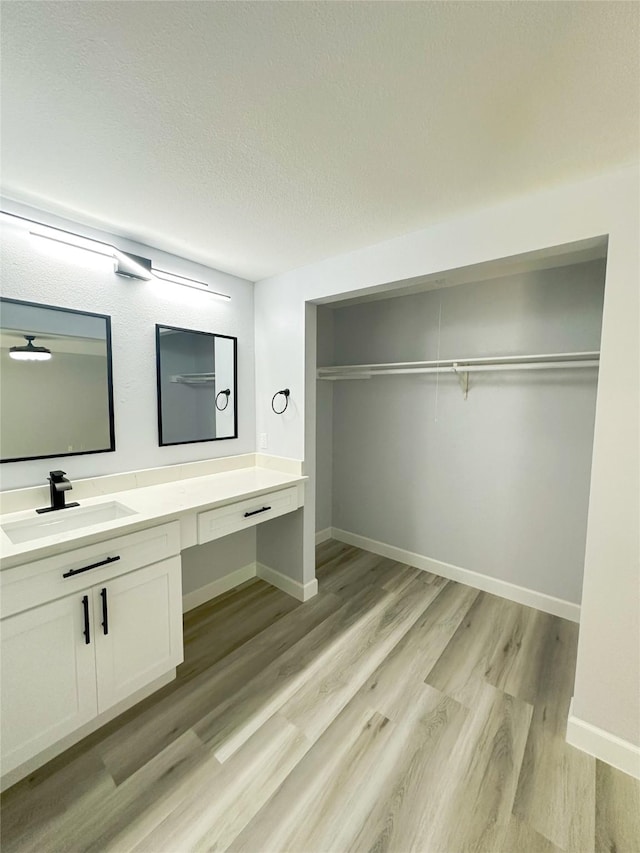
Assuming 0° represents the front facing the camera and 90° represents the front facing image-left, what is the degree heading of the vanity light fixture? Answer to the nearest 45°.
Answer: approximately 315°

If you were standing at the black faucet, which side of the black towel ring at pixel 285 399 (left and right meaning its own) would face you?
front

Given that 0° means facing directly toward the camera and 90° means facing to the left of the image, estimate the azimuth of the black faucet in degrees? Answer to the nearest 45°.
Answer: approximately 315°

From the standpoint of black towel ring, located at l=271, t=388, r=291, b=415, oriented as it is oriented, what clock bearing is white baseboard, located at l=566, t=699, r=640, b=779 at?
The white baseboard is roughly at 9 o'clock from the black towel ring.

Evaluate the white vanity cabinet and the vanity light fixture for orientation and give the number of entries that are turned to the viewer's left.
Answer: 0

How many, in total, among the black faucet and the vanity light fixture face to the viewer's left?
0

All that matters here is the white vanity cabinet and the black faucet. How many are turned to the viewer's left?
0

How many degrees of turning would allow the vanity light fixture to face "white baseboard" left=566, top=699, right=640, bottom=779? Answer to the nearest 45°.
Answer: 0° — it already faces it
